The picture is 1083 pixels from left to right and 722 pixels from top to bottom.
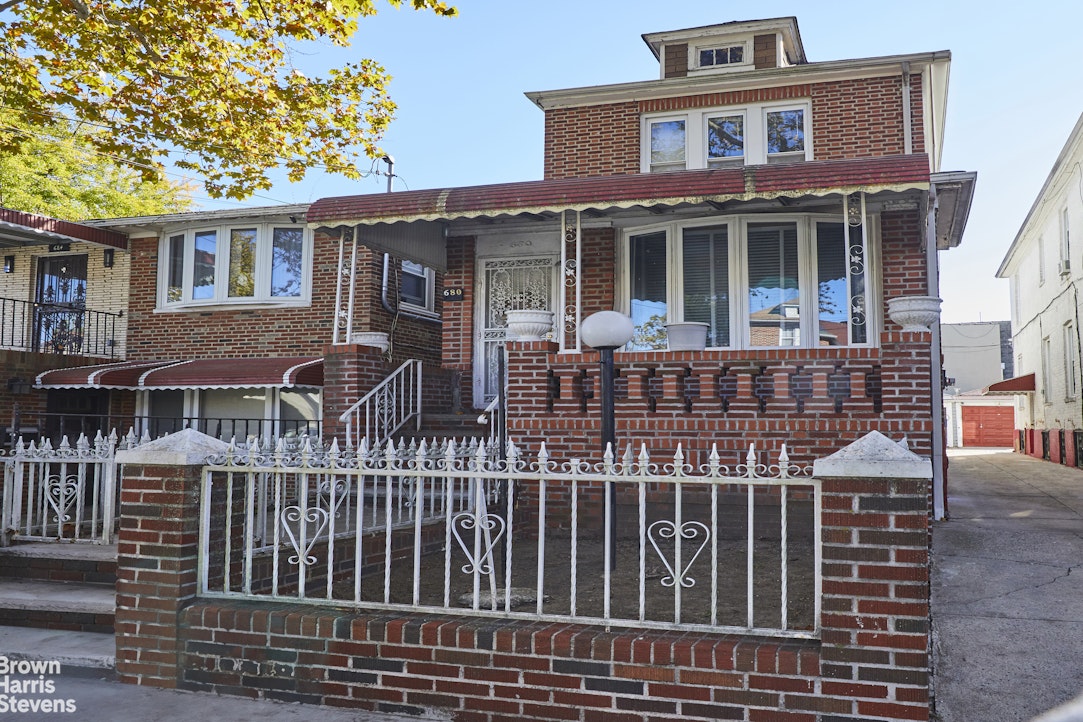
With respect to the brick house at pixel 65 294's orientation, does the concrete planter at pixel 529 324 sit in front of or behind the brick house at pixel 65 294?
in front

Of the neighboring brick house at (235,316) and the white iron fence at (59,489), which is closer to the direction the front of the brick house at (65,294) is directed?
the white iron fence

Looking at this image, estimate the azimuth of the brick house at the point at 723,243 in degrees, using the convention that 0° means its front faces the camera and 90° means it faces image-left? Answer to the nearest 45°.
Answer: approximately 0°

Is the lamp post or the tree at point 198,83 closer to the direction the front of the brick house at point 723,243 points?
the lamp post

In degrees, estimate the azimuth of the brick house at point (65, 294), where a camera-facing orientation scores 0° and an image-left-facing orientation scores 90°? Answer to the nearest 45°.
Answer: approximately 0°

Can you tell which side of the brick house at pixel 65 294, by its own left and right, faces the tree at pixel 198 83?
front

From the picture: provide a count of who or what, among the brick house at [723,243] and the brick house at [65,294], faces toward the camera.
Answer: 2

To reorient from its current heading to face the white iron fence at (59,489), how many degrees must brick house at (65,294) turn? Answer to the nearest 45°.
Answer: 0° — it already faces it

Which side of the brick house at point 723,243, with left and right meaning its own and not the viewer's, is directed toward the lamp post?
front
